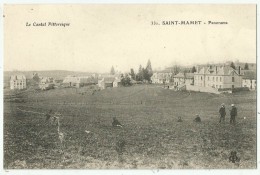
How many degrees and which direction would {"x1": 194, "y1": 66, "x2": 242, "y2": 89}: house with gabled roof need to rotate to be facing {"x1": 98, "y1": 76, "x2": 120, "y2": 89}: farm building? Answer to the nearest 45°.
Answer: approximately 45° to its right

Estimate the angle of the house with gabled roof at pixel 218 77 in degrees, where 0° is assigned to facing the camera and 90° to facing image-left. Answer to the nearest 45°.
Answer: approximately 45°

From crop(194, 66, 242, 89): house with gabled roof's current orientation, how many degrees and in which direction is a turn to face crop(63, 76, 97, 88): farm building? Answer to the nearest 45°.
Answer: approximately 45° to its right

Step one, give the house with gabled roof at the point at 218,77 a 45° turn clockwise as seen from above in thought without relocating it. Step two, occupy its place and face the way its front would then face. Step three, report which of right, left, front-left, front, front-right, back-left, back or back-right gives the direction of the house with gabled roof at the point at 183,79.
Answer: front
